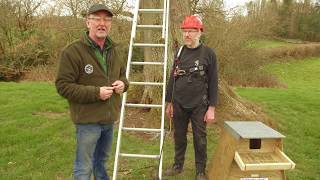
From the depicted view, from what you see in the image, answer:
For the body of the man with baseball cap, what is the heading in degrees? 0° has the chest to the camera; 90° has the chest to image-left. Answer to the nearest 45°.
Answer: approximately 315°

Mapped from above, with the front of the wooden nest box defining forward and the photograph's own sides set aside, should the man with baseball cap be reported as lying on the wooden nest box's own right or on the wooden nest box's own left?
on the wooden nest box's own right

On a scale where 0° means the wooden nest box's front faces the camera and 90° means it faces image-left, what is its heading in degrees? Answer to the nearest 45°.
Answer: approximately 315°

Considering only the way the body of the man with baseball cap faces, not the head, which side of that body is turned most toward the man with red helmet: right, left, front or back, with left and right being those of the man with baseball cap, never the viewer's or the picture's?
left

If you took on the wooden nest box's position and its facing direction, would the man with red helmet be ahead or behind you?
behind

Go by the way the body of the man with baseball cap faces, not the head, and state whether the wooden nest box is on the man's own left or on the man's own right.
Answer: on the man's own left

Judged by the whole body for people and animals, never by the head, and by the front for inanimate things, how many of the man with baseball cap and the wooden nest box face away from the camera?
0
